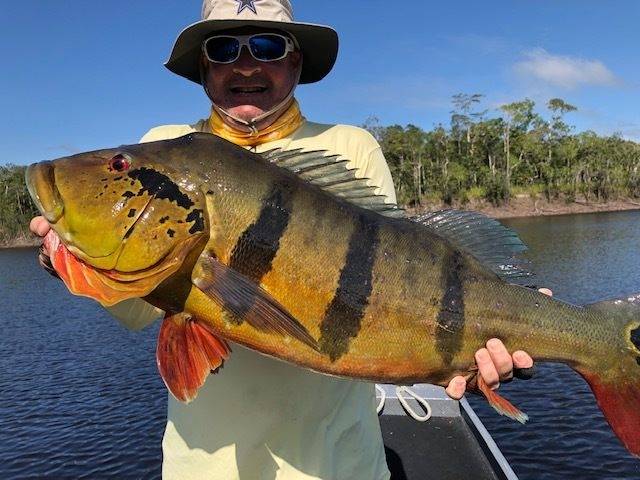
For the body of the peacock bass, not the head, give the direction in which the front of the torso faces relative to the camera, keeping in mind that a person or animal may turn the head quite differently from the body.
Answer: to the viewer's left

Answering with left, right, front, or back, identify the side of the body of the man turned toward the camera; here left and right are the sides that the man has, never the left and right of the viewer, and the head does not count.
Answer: front

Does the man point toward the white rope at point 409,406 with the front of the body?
no

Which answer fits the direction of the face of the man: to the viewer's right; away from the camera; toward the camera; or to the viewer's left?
toward the camera
